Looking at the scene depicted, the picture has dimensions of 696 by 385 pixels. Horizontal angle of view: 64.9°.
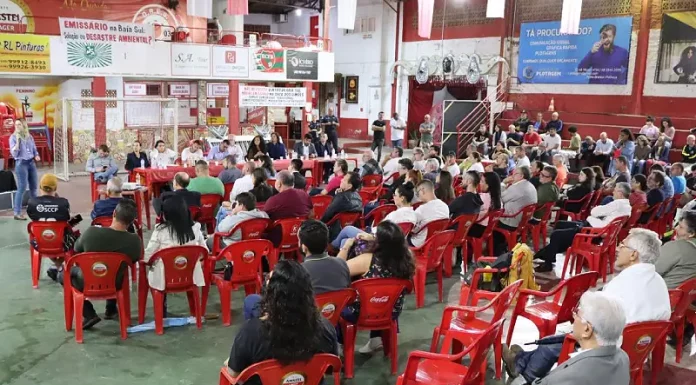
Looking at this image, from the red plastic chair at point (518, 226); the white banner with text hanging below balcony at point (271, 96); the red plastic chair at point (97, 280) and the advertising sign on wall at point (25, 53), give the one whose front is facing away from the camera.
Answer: the red plastic chair at point (97, 280)

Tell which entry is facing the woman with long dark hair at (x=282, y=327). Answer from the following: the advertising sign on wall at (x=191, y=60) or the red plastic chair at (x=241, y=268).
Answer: the advertising sign on wall

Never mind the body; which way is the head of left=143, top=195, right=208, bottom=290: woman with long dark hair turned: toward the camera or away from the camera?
away from the camera

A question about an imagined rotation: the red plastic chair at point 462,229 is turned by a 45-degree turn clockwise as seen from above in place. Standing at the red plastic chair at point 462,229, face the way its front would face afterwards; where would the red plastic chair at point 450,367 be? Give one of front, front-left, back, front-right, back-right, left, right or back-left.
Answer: back

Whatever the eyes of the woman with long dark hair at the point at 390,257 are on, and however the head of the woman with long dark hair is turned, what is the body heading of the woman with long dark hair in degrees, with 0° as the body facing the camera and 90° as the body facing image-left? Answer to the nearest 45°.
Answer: approximately 135°

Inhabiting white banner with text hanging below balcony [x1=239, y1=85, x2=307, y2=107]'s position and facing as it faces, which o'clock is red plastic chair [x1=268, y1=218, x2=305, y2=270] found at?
The red plastic chair is roughly at 12 o'clock from the white banner with text hanging below balcony.

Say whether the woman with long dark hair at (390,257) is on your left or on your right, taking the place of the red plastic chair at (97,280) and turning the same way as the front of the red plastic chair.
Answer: on your right

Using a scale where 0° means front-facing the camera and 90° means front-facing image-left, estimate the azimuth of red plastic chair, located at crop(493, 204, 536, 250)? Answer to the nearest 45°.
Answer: approximately 90°

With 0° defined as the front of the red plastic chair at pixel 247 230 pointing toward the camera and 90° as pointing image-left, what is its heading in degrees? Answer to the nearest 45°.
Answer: approximately 135°

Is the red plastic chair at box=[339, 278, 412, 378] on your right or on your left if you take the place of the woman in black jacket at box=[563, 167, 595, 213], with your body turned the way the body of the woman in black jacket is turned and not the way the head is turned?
on your left

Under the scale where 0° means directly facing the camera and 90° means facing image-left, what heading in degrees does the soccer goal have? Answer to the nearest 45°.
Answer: approximately 315°

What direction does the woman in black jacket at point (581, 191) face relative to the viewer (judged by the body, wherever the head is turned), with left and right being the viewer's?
facing to the left of the viewer
